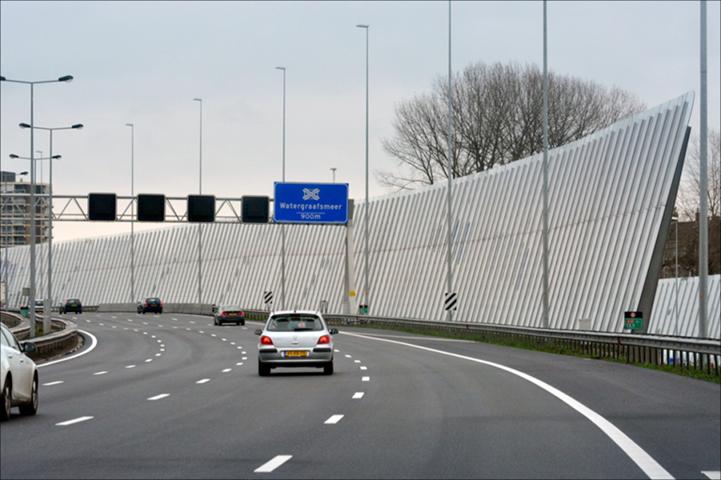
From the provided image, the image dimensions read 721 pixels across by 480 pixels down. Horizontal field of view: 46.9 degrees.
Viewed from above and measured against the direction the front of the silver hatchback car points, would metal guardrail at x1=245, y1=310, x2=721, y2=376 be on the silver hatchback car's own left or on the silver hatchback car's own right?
on the silver hatchback car's own right

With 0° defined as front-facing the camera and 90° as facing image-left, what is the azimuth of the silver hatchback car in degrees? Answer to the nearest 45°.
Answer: approximately 180°
